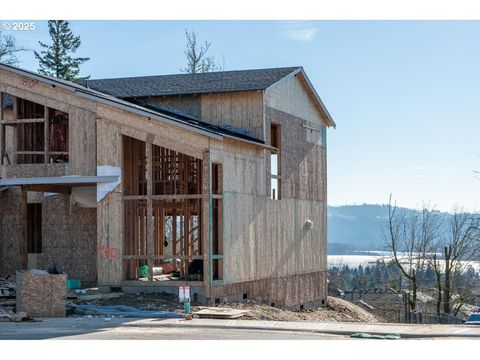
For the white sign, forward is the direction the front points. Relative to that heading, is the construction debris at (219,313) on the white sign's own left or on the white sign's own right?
on the white sign's own left

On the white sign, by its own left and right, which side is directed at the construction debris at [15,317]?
right

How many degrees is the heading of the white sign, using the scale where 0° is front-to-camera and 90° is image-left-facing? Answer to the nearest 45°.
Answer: approximately 0°

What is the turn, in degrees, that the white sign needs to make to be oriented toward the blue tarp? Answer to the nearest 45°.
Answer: approximately 90° to its right

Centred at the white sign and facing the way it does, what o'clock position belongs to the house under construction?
The house under construction is roughly at 6 o'clock from the white sign.

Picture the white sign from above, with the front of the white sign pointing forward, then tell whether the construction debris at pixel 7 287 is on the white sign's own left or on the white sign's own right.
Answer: on the white sign's own right
